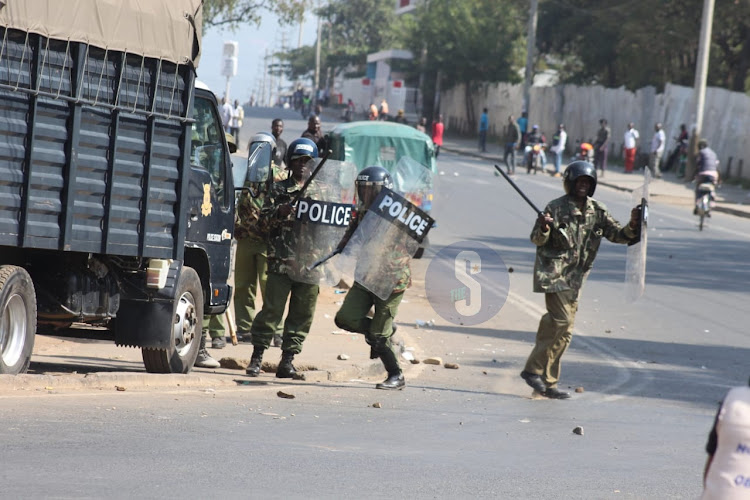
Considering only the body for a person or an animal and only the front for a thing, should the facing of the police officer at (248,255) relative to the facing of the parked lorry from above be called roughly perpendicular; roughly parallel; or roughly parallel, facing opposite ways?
roughly perpendicular

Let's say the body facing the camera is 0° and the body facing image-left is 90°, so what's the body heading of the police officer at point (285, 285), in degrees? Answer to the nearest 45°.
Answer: approximately 315°

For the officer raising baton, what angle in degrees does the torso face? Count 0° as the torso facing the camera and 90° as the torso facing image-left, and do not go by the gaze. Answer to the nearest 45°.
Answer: approximately 315°

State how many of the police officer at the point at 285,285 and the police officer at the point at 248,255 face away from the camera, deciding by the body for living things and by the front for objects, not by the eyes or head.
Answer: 0

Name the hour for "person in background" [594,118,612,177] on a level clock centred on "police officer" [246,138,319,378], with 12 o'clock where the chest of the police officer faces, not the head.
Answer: The person in background is roughly at 8 o'clock from the police officer.

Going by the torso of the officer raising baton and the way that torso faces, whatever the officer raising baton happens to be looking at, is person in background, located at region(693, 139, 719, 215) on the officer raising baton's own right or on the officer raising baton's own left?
on the officer raising baton's own left

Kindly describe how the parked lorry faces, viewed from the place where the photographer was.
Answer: facing away from the viewer and to the right of the viewer
